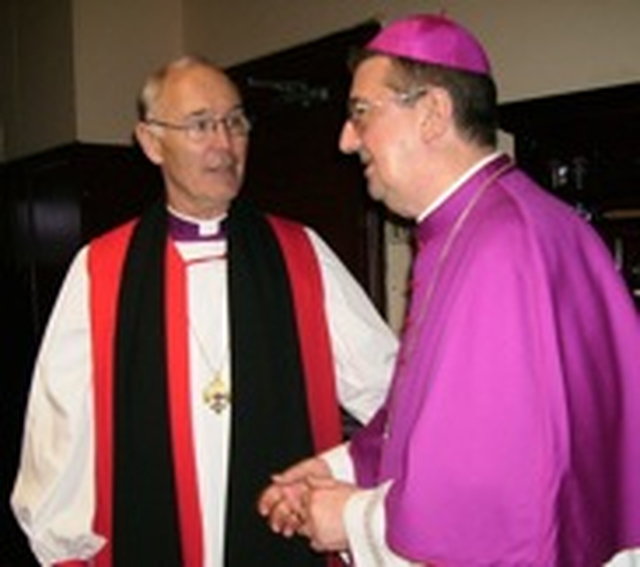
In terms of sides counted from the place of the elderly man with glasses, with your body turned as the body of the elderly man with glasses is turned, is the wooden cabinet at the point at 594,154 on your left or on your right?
on your left

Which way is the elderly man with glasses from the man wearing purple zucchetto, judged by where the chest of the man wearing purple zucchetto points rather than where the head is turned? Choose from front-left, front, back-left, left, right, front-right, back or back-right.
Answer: front-right

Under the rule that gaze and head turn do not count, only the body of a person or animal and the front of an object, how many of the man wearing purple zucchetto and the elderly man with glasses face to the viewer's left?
1

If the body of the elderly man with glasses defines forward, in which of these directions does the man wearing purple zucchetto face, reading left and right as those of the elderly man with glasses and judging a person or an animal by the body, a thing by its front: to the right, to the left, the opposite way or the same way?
to the right

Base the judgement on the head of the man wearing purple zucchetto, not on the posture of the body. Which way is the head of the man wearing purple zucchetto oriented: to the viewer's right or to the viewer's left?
to the viewer's left

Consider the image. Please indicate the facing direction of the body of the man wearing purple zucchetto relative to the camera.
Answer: to the viewer's left
